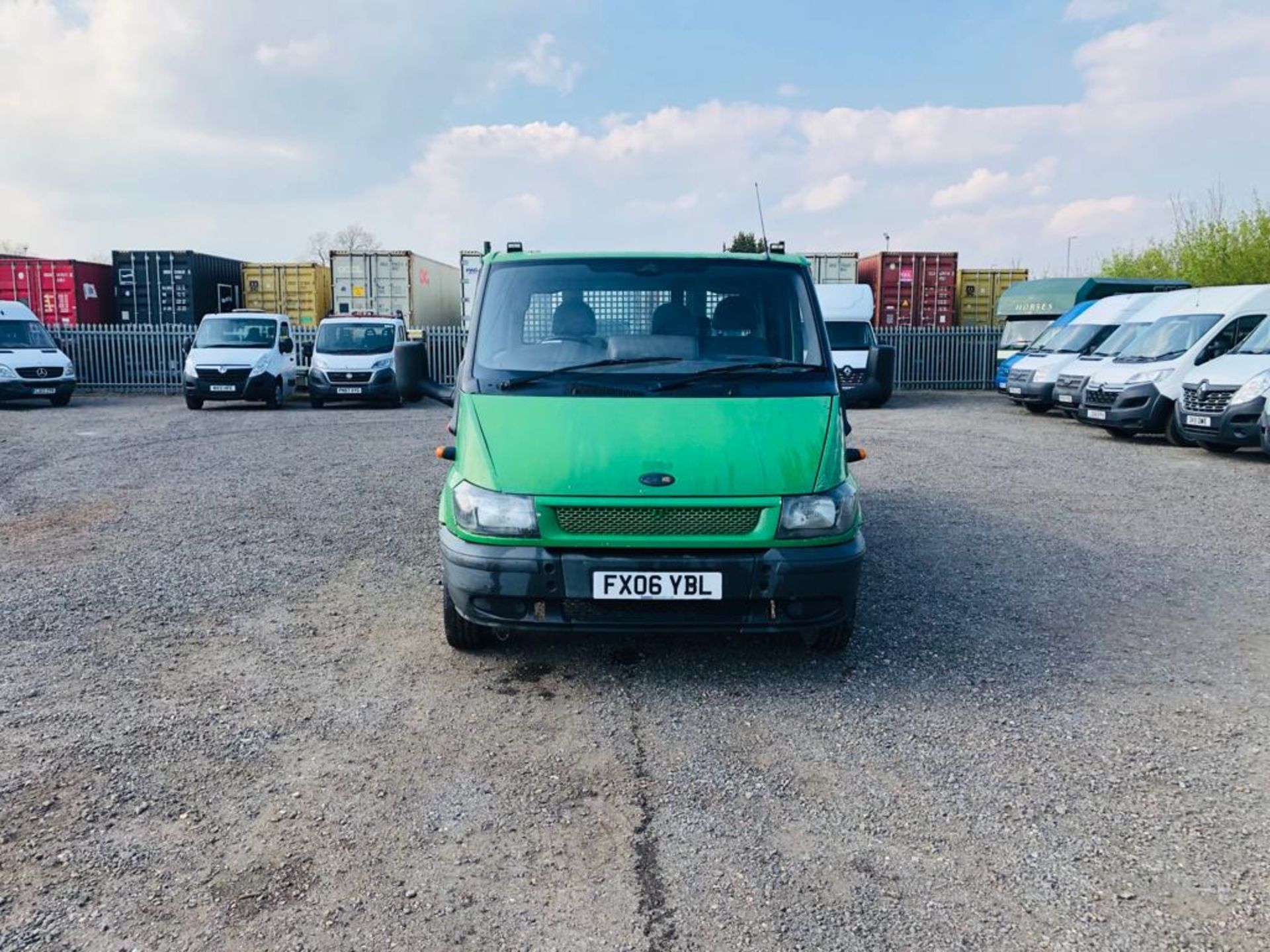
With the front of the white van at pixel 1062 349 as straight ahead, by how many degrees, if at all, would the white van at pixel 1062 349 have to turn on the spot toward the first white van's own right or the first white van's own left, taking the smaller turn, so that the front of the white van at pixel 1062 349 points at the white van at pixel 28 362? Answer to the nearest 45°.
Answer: approximately 45° to the first white van's own right

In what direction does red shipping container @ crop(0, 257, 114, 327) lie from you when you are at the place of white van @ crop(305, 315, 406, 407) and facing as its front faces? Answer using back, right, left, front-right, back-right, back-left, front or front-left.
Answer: back-right

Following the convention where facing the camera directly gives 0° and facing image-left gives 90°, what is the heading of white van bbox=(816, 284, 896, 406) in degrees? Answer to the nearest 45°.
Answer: approximately 0°

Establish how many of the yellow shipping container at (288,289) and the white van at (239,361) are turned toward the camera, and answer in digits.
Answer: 2

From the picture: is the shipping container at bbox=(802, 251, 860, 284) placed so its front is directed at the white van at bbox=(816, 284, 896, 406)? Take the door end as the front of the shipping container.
yes

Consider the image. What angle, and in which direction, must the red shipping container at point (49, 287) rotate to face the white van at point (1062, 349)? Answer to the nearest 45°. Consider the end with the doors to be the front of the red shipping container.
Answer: approximately 90° to its left

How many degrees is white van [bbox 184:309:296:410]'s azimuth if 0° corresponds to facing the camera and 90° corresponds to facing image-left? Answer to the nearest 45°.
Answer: approximately 0°

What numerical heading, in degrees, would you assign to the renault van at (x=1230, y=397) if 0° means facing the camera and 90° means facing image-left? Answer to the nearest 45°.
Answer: approximately 45°

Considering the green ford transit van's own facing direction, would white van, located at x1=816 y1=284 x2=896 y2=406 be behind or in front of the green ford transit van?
behind

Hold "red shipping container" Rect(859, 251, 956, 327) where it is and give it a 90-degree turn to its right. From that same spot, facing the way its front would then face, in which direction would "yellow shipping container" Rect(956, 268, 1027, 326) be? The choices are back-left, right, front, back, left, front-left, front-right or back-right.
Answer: back-right

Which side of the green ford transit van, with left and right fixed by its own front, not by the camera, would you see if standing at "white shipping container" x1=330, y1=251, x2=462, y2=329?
back
